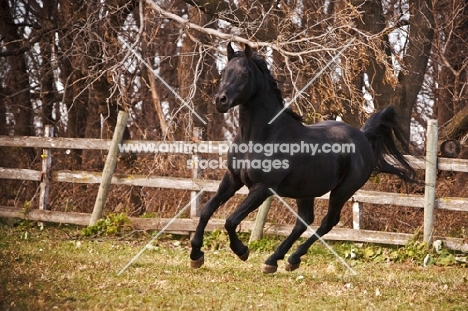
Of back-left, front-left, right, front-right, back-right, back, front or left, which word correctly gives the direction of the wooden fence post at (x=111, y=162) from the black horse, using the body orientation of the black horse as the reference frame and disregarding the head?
right

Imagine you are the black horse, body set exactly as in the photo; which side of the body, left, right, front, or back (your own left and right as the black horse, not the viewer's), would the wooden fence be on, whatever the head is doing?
right

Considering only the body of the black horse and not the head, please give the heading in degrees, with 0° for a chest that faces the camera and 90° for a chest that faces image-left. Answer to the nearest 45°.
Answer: approximately 45°

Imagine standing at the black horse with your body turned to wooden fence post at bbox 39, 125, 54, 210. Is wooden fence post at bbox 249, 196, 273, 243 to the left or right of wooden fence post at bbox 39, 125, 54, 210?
right

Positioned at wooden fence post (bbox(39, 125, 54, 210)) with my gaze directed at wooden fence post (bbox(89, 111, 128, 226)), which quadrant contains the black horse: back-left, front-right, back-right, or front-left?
front-right

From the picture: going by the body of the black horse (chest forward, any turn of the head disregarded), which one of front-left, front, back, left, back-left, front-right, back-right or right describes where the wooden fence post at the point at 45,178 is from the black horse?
right

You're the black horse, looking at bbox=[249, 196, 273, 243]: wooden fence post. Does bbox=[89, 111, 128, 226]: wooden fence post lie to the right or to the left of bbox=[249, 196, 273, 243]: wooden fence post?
left

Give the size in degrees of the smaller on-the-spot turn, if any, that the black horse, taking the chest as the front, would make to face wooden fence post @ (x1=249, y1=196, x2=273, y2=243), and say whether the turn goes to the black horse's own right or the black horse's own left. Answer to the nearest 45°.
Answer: approximately 135° to the black horse's own right

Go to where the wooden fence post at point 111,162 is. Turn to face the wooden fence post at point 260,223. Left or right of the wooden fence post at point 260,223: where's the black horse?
right

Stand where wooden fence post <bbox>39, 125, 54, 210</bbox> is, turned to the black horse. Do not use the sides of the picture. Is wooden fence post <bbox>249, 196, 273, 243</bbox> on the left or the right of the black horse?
left
